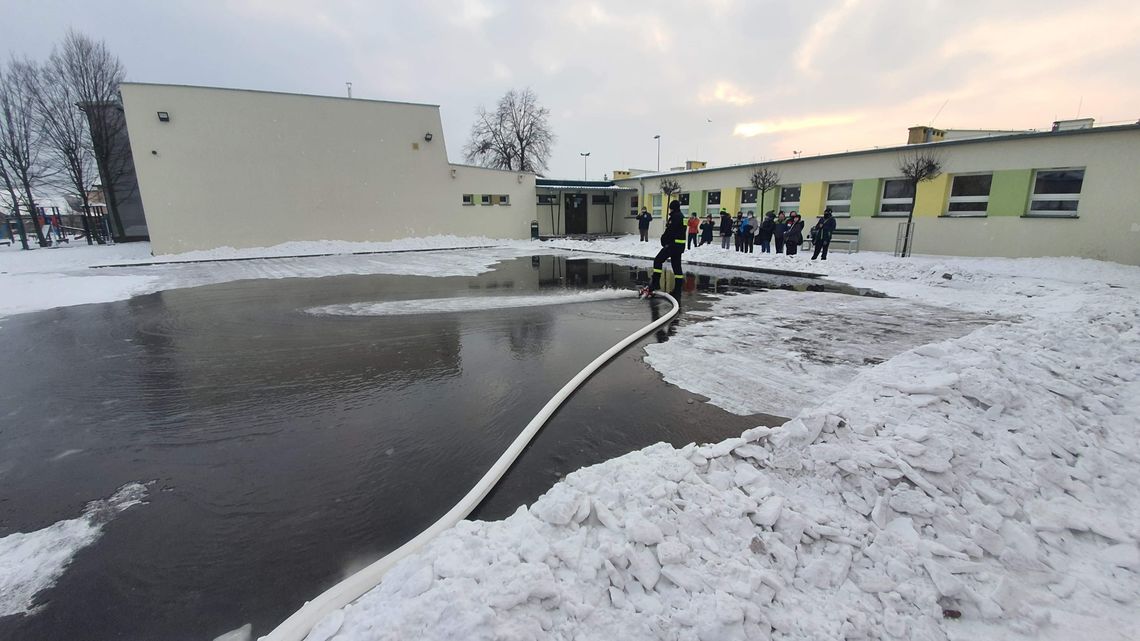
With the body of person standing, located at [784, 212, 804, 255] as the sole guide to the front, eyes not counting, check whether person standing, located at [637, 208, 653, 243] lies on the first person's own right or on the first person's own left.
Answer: on the first person's own right

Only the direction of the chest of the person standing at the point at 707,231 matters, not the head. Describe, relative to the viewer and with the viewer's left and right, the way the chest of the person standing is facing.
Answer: facing the viewer

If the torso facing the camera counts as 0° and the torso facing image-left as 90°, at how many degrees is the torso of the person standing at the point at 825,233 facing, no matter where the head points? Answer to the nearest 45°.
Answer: approximately 45°

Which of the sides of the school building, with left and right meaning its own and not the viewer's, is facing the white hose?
front

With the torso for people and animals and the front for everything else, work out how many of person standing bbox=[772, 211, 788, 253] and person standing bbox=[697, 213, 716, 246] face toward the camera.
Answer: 2

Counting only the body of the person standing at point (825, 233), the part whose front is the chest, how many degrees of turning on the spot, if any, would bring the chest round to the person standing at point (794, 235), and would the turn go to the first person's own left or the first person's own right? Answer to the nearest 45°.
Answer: approximately 45° to the first person's own right

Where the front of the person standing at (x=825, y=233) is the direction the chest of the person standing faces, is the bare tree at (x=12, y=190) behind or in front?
in front

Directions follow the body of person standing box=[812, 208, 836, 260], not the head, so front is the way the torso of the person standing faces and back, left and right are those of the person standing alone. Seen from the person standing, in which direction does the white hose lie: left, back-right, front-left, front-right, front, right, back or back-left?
front-left

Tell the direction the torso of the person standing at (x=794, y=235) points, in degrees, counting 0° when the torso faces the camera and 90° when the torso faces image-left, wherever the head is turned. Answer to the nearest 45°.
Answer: approximately 45°

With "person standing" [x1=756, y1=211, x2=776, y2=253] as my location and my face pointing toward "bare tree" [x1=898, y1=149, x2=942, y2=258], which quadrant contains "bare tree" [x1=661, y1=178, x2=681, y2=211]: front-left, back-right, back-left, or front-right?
back-left

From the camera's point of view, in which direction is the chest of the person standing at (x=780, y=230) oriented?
toward the camera
